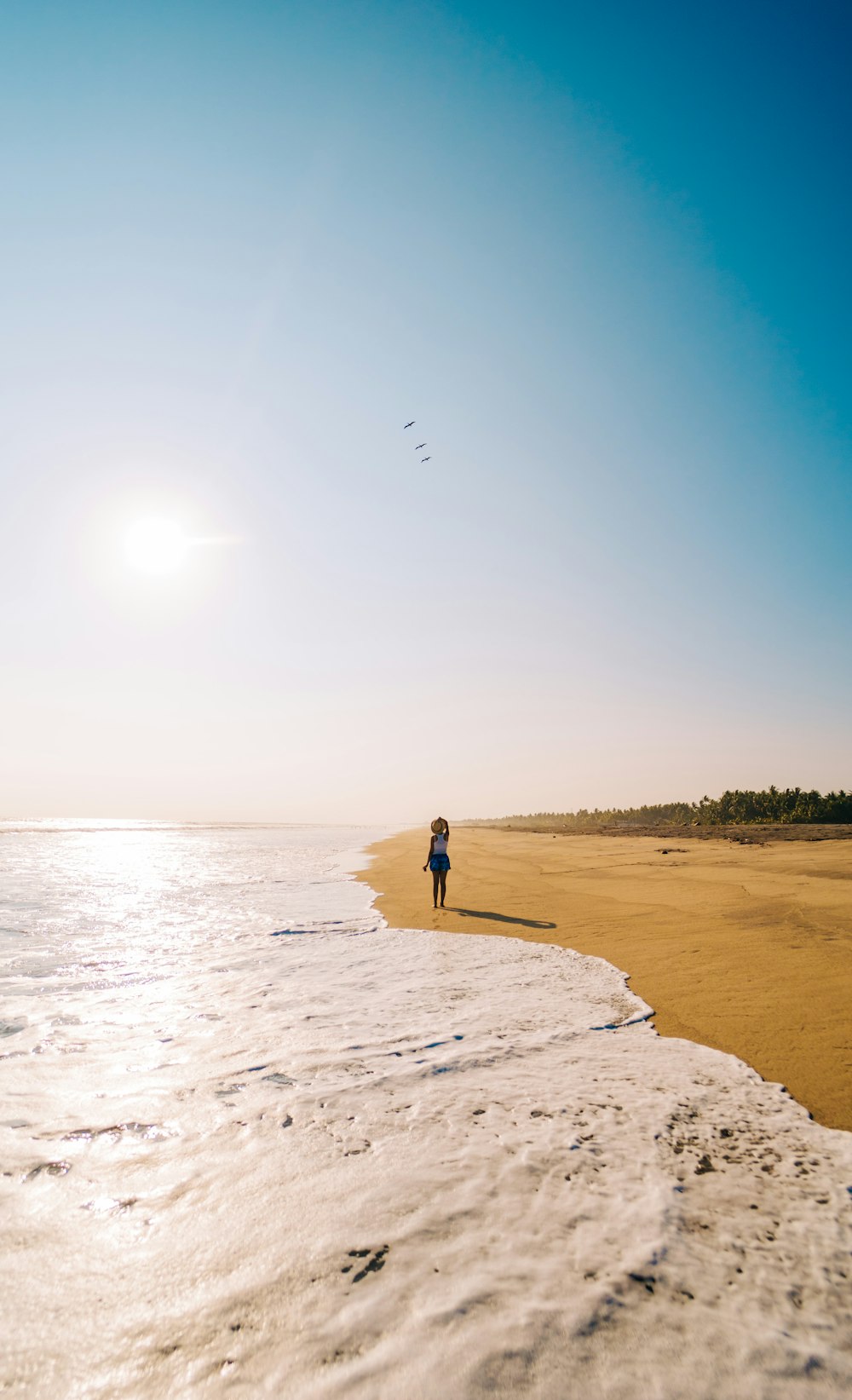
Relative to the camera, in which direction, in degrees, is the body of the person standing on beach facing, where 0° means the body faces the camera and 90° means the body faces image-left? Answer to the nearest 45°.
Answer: approximately 180°
